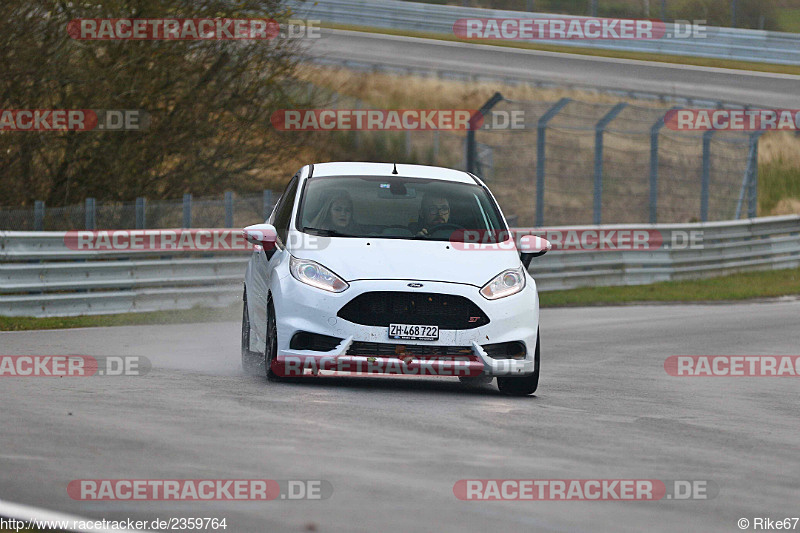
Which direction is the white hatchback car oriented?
toward the camera

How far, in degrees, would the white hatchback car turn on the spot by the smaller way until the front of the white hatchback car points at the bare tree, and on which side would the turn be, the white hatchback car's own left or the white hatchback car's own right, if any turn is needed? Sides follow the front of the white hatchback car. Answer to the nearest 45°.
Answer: approximately 180°

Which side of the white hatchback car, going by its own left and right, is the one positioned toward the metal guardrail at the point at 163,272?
back

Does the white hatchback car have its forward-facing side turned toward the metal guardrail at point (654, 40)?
no

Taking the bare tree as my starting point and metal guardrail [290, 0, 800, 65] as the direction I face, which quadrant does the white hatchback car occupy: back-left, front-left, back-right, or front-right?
back-right

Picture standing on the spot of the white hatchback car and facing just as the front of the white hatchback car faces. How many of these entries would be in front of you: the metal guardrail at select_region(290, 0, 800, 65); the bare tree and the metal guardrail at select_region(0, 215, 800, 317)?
0
